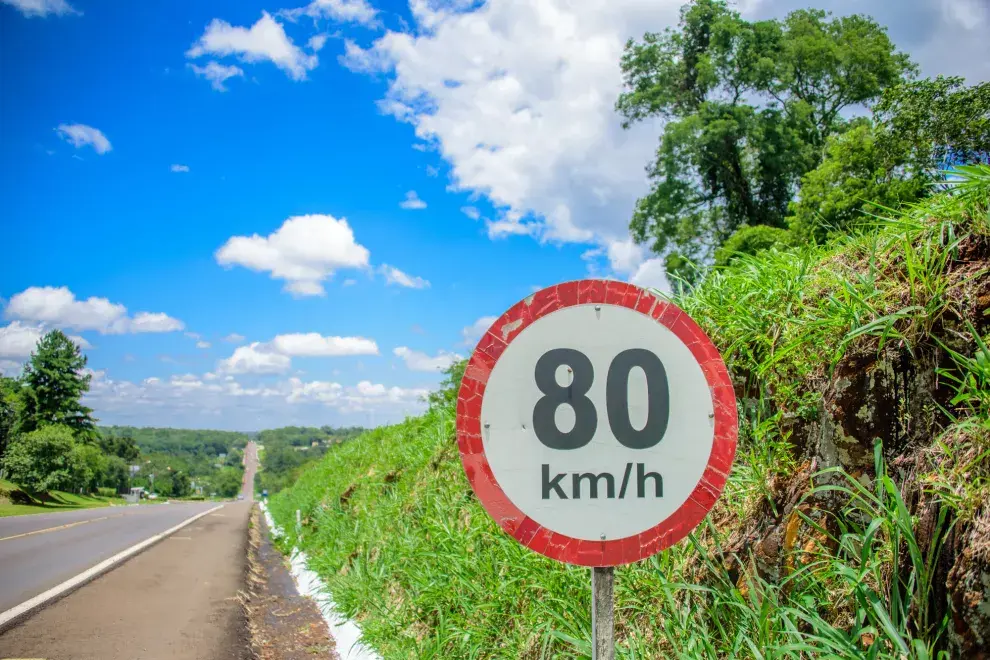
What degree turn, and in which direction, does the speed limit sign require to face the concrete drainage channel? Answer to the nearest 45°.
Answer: approximately 135° to its right

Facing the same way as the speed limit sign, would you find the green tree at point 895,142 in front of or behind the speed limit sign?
behind

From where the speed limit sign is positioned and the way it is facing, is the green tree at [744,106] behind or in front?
behind

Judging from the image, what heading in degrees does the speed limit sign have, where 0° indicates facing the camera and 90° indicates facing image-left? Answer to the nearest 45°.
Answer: approximately 0°
